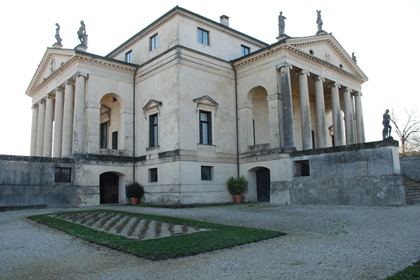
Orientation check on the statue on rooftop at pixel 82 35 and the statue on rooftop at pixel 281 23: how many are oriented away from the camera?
0

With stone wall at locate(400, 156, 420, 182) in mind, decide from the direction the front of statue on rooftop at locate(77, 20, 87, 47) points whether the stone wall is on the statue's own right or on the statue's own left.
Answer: on the statue's own left

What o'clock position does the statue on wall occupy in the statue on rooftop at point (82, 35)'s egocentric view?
The statue on wall is roughly at 9 o'clock from the statue on rooftop.

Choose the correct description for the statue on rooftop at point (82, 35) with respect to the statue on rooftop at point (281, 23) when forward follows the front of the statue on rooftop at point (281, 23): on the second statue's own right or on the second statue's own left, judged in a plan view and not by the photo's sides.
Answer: on the second statue's own right

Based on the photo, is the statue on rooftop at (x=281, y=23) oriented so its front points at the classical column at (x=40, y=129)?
no

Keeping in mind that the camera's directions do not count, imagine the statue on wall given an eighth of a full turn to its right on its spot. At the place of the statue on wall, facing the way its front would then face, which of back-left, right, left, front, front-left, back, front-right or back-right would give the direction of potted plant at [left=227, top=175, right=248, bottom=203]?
right

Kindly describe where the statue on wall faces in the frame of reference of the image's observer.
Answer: facing the viewer and to the right of the viewer

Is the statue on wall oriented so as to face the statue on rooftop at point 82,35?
no

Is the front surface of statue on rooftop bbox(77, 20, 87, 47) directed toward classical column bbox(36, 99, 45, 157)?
no

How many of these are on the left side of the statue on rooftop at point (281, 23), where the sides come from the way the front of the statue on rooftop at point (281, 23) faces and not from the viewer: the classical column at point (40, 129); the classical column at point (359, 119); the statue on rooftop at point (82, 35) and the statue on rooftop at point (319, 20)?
2

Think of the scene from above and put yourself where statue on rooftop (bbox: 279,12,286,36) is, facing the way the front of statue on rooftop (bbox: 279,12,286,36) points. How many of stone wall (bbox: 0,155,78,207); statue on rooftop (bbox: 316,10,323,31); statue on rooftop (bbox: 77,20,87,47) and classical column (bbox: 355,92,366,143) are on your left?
2

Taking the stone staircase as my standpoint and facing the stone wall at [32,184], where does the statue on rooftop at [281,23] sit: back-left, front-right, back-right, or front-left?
front-right

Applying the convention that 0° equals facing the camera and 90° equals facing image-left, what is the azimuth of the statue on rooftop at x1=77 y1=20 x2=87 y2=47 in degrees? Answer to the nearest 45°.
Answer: approximately 45°

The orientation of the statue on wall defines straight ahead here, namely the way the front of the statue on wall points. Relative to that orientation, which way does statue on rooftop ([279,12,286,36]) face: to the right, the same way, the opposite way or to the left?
the same way

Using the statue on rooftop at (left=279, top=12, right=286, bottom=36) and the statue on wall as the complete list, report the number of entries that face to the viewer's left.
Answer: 0

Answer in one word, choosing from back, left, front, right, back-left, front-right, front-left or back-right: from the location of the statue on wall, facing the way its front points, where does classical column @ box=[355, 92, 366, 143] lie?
back-left

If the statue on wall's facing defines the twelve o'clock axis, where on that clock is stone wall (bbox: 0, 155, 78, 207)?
The stone wall is roughly at 4 o'clock from the statue on wall.
